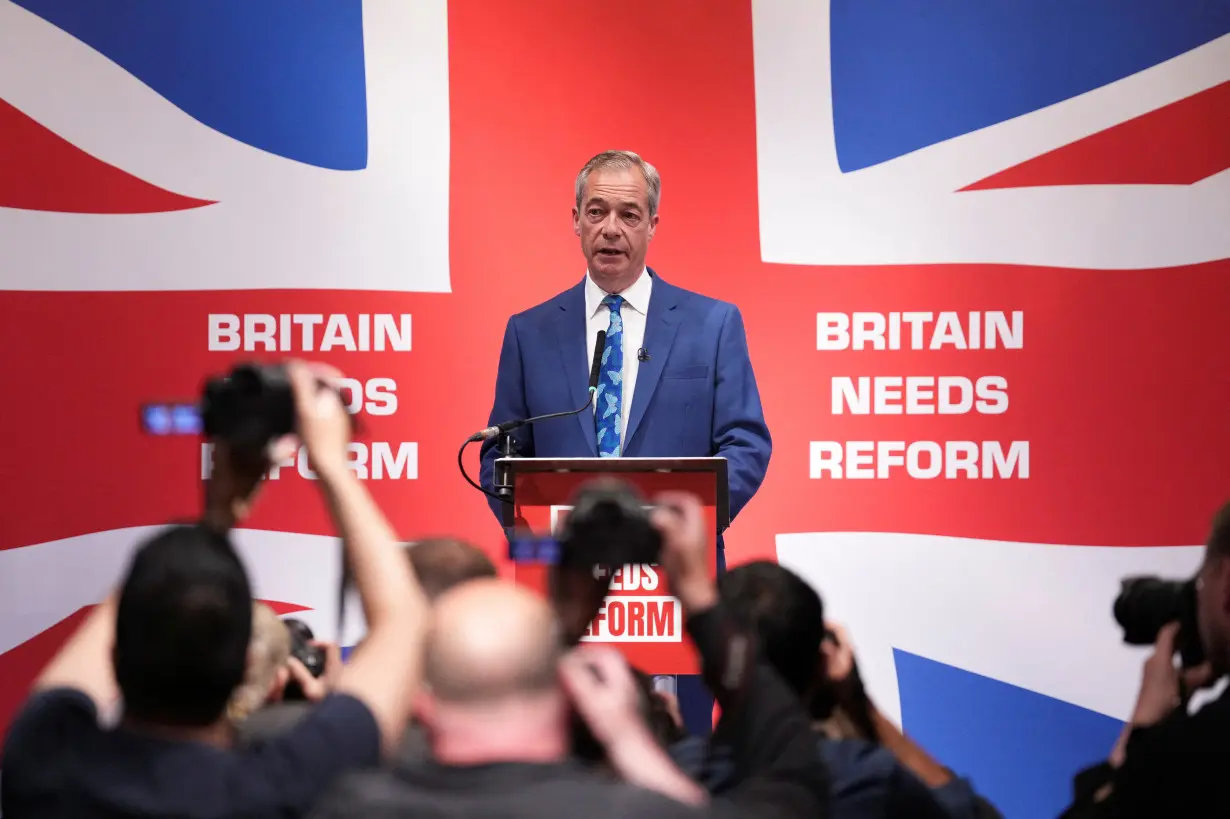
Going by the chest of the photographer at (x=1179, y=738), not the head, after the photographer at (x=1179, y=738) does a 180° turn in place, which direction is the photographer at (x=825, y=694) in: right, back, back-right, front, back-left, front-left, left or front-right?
back

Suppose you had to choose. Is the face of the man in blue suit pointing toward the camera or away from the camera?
toward the camera

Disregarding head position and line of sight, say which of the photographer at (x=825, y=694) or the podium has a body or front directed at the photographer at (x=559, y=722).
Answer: the podium

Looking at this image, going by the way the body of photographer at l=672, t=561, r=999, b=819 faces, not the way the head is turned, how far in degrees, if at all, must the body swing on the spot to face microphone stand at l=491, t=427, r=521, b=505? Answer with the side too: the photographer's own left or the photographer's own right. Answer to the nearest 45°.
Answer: approximately 45° to the photographer's own left

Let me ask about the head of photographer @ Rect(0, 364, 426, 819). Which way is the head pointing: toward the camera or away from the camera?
away from the camera

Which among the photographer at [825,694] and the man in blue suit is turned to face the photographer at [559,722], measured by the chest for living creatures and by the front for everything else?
the man in blue suit

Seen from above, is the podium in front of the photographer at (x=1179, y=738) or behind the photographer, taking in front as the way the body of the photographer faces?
in front

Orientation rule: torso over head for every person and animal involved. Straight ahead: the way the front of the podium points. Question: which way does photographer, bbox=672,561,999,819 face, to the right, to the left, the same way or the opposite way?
the opposite way

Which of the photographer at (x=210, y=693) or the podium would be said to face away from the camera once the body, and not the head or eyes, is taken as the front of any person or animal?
the photographer

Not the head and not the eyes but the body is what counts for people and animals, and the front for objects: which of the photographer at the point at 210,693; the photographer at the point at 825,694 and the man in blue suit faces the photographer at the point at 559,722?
the man in blue suit

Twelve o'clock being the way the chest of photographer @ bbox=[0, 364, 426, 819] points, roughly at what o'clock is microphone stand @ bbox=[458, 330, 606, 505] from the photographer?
The microphone stand is roughly at 1 o'clock from the photographer.

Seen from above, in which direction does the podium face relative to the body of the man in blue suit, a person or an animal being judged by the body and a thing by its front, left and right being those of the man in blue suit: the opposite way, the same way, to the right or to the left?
the same way

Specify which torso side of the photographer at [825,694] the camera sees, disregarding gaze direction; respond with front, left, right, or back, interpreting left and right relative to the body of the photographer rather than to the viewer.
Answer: back

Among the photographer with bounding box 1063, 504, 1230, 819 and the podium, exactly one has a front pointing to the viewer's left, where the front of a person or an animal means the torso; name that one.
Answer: the photographer

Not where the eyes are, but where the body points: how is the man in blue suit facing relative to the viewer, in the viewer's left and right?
facing the viewer

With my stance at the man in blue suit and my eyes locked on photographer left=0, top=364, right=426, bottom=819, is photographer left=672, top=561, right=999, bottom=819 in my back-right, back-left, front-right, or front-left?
front-left

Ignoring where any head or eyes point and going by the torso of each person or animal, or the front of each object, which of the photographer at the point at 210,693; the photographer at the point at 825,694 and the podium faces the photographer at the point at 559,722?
the podium

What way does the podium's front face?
toward the camera

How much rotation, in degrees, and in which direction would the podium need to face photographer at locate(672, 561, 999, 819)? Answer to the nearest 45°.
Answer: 0° — it already faces them

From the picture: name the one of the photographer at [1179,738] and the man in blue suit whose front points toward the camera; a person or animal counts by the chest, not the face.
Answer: the man in blue suit

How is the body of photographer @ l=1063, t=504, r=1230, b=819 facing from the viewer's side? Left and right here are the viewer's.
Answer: facing to the left of the viewer

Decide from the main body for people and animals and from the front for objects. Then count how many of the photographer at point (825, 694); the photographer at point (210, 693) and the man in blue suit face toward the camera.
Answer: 1
